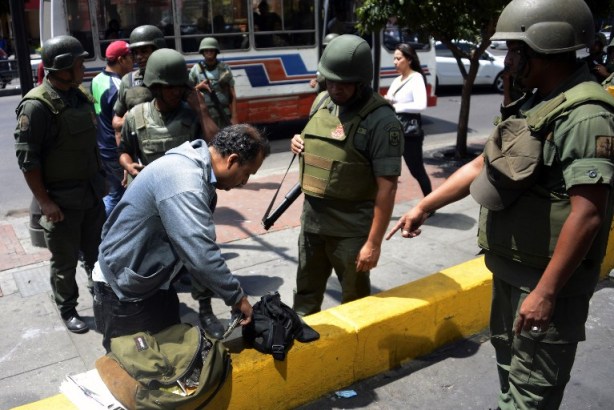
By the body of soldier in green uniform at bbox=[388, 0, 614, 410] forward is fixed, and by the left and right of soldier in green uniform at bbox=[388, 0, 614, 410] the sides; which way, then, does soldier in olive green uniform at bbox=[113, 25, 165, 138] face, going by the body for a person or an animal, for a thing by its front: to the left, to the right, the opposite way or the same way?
to the left

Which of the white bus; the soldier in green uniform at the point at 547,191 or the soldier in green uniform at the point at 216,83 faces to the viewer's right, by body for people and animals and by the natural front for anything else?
the white bus

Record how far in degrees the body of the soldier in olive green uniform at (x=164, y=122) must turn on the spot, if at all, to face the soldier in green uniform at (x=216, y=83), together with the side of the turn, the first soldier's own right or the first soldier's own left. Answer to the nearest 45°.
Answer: approximately 180°

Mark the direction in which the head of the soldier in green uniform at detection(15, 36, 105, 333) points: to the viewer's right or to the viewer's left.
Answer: to the viewer's right

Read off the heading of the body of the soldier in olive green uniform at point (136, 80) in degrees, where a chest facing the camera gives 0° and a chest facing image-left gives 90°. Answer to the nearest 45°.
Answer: approximately 0°

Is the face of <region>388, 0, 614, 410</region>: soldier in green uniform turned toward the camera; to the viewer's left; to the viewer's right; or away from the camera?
to the viewer's left

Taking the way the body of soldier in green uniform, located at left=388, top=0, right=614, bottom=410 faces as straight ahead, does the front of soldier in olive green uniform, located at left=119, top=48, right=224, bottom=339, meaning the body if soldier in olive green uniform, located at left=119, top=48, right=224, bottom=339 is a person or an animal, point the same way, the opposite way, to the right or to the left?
to the left

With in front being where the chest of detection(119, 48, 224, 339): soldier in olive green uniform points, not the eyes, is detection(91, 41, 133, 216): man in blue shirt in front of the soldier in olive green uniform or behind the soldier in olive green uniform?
behind

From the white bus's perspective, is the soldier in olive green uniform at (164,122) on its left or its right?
on its right
